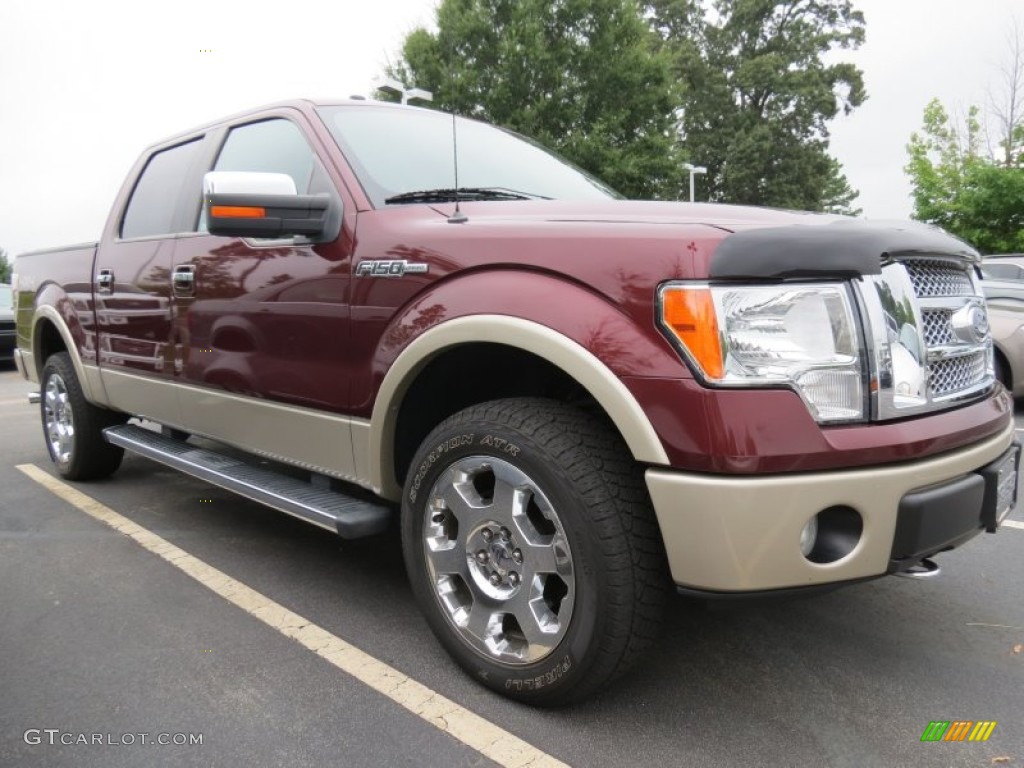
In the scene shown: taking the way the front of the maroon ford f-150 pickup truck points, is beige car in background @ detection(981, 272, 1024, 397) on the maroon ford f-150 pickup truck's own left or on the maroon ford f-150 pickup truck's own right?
on the maroon ford f-150 pickup truck's own left

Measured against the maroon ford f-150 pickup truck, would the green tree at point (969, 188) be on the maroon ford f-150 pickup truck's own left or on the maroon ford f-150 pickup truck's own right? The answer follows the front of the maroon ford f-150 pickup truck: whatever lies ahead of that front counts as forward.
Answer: on the maroon ford f-150 pickup truck's own left

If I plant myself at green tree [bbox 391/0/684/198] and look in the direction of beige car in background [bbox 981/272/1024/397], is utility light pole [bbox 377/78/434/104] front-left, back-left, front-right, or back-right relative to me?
front-right

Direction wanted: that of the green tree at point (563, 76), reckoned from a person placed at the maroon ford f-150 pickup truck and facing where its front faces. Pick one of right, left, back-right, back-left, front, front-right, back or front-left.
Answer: back-left

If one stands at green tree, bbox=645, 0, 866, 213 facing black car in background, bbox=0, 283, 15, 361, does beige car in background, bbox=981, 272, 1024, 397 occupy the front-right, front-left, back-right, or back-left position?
front-left

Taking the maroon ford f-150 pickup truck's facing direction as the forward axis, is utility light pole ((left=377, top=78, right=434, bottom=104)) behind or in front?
behind

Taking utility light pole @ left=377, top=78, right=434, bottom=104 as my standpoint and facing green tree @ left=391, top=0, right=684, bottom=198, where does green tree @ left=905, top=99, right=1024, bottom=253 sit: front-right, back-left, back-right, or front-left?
front-right

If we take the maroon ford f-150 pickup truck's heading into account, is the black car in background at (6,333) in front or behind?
behind

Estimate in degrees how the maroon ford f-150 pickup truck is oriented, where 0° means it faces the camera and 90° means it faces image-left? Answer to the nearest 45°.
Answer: approximately 315°
